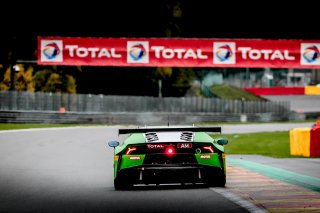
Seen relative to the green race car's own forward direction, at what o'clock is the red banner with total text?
The red banner with total text is roughly at 12 o'clock from the green race car.

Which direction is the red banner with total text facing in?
toward the camera

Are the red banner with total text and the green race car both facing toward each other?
yes

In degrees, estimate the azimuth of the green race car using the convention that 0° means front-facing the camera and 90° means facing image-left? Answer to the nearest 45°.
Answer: approximately 180°

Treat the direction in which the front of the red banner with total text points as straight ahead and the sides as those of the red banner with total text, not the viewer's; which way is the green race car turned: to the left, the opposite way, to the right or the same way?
the opposite way

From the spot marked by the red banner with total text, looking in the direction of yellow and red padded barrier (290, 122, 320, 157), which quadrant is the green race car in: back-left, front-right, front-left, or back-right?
front-right

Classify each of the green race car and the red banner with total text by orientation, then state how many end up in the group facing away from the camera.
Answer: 1

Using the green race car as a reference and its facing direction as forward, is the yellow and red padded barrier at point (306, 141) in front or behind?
in front

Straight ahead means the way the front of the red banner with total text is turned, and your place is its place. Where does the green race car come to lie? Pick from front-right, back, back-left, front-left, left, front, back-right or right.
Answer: front
